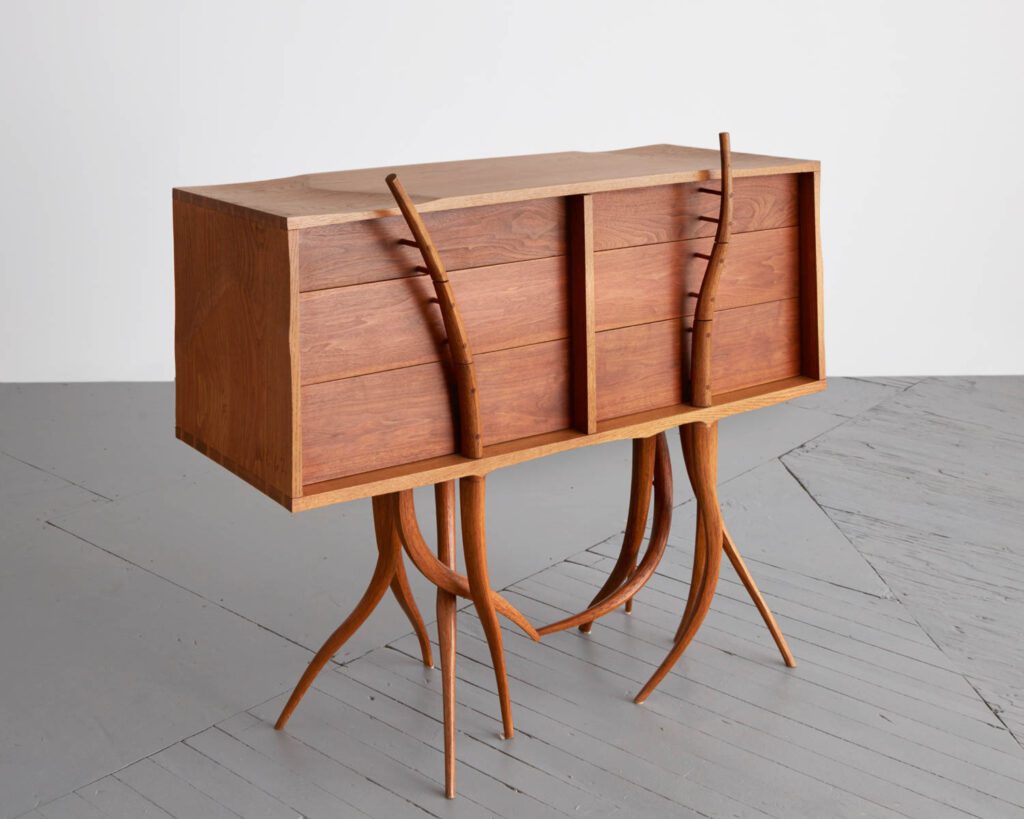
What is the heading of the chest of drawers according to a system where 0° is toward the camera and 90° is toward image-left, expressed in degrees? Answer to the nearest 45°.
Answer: approximately 315°
